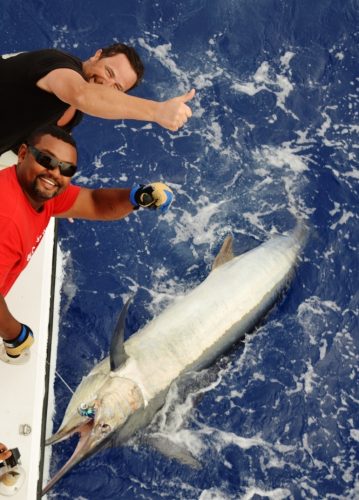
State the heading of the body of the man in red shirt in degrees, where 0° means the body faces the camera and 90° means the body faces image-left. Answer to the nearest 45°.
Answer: approximately 315°

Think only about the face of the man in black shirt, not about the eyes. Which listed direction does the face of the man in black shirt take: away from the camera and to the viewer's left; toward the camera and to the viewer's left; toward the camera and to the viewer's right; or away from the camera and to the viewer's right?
toward the camera and to the viewer's right
